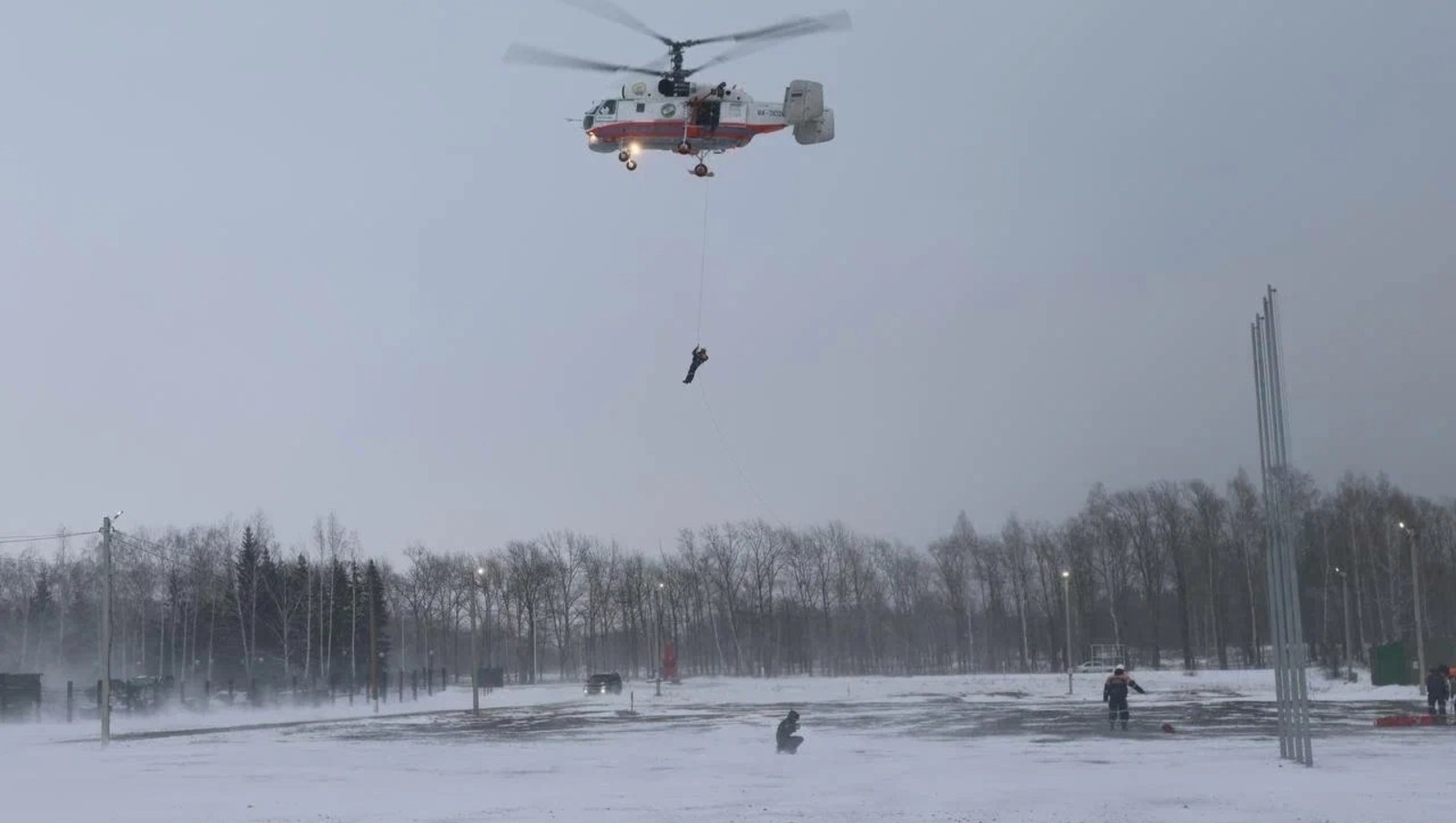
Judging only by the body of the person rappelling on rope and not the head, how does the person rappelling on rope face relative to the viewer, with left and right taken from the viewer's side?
facing to the left of the viewer

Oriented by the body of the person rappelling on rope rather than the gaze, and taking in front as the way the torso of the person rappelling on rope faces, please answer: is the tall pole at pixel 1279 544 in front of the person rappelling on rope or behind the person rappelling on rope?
behind

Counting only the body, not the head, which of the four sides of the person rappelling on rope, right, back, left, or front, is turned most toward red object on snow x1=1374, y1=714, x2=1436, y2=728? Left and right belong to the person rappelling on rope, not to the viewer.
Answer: back
